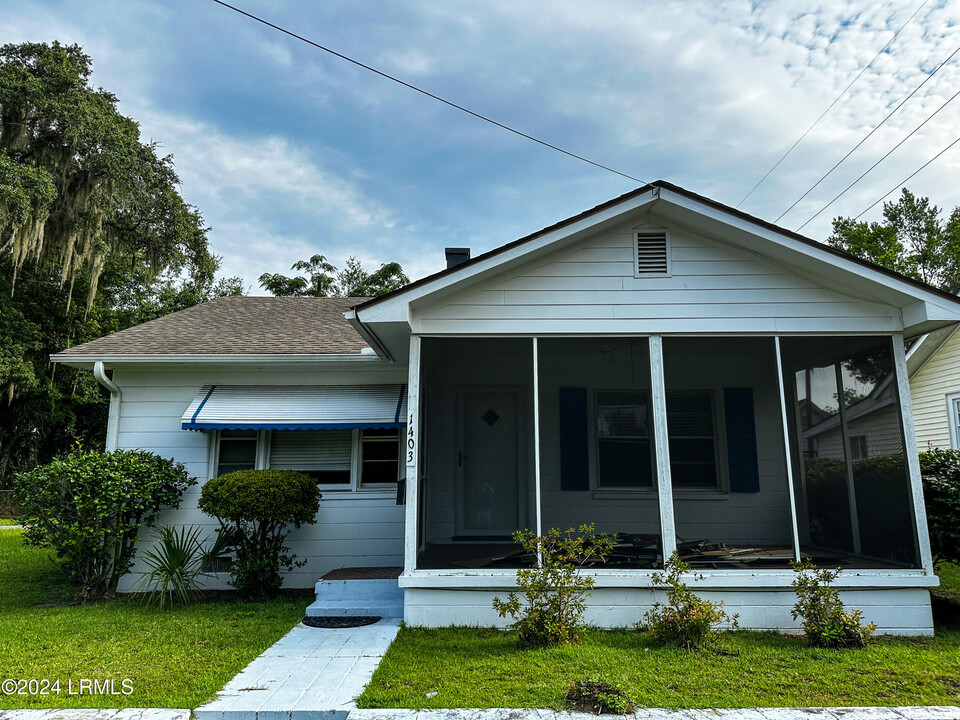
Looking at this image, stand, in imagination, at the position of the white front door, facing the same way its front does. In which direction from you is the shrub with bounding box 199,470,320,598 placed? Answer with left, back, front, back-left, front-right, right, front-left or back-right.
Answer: front-right

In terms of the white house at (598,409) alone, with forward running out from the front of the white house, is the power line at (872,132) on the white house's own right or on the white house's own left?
on the white house's own left

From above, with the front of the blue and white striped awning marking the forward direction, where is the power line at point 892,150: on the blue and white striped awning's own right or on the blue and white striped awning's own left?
on the blue and white striped awning's own left

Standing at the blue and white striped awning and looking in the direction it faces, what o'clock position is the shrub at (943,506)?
The shrub is roughly at 10 o'clock from the blue and white striped awning.

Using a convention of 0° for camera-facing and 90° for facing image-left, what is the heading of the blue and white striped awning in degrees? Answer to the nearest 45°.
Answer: approximately 0°

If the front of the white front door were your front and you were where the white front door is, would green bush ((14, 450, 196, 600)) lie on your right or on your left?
on your right

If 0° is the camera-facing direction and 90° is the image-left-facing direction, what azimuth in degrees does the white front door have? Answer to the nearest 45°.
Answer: approximately 0°

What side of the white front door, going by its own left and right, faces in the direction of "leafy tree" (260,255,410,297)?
back

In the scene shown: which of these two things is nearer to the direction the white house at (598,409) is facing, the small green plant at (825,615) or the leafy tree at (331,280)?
the small green plant

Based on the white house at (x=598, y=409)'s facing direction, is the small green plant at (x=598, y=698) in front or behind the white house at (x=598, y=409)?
in front
